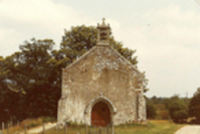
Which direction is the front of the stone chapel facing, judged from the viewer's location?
facing the viewer

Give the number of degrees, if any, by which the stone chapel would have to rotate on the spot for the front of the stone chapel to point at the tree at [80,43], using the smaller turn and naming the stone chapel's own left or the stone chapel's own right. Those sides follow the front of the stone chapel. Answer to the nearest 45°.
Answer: approximately 180°

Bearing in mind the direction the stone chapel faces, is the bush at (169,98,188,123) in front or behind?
behind

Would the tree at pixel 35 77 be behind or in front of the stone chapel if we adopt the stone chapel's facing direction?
behind
